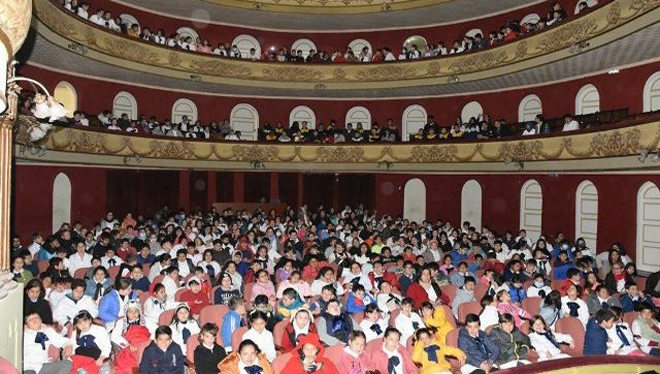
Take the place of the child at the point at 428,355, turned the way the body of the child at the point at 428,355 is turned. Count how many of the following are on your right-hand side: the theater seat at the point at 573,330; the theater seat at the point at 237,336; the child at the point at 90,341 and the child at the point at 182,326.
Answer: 3

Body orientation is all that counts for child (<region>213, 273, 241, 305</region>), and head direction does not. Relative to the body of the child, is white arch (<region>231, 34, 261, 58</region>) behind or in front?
behind

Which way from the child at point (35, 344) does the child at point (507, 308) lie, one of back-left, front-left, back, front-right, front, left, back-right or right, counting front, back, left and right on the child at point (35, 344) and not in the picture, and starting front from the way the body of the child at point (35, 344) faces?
front-left

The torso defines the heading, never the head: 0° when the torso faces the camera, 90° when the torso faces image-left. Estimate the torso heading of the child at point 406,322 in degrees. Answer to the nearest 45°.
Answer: approximately 0°

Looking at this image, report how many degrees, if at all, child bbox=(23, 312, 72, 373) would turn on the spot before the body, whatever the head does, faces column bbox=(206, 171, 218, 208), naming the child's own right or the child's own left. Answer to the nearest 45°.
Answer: approximately 135° to the child's own left

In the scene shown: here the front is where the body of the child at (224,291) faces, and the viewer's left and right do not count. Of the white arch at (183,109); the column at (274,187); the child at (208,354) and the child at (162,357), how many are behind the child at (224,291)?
2

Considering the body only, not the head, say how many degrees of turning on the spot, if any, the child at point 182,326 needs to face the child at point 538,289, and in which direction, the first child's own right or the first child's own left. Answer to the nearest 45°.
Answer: approximately 90° to the first child's own left

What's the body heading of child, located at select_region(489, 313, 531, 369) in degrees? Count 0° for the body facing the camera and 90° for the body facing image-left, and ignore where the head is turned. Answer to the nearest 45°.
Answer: approximately 0°
